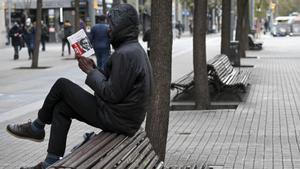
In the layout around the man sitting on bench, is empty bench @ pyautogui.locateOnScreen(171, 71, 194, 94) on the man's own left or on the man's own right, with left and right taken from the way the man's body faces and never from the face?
on the man's own right

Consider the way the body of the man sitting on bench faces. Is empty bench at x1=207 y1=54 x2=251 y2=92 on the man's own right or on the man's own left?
on the man's own right

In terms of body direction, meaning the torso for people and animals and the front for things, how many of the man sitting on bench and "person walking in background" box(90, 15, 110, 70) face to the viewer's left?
1

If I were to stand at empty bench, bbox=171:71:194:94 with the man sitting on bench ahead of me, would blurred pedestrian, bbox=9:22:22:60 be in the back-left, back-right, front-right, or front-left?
back-right

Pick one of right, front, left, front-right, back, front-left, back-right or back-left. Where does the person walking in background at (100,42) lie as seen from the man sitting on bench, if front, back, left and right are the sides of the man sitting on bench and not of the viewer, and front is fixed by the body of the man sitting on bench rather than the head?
right

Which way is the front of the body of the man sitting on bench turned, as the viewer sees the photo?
to the viewer's left

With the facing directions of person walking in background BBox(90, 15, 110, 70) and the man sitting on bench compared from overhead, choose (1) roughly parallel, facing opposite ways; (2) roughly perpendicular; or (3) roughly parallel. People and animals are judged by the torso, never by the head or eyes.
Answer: roughly perpendicular

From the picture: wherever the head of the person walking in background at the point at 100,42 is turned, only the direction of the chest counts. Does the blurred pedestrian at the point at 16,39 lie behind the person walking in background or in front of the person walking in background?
in front
